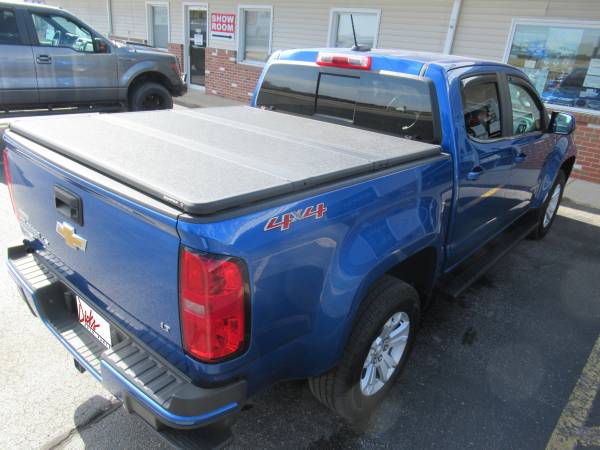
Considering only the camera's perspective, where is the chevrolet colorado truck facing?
facing away from the viewer and to the right of the viewer

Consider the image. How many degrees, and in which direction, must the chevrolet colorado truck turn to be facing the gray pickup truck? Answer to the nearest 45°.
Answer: approximately 90° to its left

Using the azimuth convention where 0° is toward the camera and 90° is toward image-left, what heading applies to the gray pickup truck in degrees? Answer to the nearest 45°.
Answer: approximately 270°

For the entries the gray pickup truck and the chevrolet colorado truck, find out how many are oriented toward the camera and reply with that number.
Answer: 0

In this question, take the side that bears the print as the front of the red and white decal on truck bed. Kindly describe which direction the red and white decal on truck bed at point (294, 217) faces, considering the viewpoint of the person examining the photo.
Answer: facing the viewer and to the right of the viewer

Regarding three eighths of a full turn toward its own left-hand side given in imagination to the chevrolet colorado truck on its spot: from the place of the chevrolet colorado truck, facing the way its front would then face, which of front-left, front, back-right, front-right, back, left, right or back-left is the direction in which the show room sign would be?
right

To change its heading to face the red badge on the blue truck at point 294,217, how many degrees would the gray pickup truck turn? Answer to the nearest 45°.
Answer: approximately 90° to its right

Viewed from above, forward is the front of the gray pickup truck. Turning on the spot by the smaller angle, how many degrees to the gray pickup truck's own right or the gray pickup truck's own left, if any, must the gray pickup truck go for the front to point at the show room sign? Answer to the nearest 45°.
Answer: approximately 45° to the gray pickup truck's own left

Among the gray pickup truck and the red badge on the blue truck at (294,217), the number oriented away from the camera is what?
0
